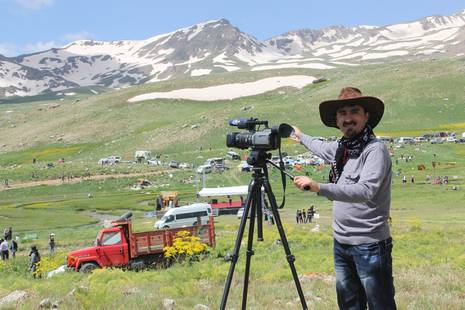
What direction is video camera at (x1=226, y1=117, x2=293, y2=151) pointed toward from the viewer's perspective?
to the viewer's left

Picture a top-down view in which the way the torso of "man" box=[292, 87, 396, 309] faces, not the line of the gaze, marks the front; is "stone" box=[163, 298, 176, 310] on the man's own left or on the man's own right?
on the man's own right

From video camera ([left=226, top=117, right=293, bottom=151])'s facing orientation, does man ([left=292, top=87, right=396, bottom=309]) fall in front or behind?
behind

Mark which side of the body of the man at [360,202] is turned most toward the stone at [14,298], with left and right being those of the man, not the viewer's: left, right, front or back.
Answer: right

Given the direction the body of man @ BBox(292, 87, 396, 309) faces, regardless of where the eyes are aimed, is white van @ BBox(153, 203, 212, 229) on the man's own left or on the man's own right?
on the man's own right

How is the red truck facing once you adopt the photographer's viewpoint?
facing to the left of the viewer

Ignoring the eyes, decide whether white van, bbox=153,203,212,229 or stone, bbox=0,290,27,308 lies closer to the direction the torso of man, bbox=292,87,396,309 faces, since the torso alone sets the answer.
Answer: the stone

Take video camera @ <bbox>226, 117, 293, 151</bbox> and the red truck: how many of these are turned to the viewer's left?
2
